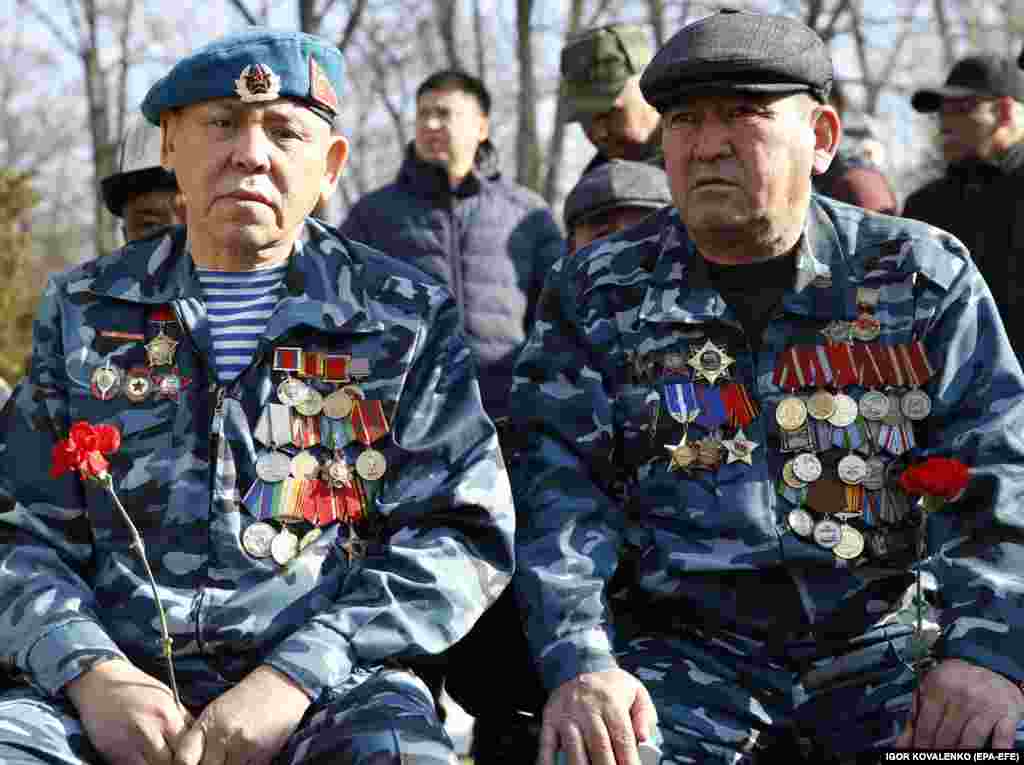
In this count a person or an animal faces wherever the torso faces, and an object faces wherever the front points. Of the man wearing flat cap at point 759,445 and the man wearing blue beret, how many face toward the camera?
2

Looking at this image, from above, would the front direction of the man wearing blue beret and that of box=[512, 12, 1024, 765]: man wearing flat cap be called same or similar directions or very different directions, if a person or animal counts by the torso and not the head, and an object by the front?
same or similar directions

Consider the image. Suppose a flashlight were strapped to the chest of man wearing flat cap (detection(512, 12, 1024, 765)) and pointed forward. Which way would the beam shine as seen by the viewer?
toward the camera

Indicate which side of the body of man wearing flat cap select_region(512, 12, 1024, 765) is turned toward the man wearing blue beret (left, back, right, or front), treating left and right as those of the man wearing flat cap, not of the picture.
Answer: right

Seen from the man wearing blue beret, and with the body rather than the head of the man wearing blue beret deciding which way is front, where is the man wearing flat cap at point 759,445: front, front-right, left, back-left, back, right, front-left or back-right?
left

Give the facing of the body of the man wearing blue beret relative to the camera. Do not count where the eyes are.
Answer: toward the camera

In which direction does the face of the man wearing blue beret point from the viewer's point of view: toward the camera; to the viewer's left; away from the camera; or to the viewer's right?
toward the camera
